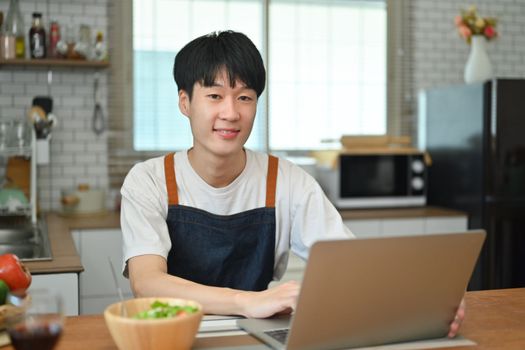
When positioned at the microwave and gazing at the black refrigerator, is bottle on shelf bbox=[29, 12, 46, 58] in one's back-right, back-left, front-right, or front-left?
back-right

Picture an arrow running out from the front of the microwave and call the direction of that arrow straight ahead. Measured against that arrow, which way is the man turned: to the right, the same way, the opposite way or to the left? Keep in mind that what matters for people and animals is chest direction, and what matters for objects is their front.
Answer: the same way

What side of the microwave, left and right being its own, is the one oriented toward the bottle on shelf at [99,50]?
right

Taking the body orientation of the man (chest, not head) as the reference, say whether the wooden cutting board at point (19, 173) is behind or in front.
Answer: behind

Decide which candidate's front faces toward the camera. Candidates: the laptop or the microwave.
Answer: the microwave

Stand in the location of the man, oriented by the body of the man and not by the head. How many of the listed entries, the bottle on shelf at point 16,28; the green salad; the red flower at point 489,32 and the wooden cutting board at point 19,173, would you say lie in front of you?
1

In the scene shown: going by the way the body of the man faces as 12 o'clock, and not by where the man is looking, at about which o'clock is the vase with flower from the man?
The vase with flower is roughly at 7 o'clock from the man.

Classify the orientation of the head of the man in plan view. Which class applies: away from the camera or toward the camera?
toward the camera

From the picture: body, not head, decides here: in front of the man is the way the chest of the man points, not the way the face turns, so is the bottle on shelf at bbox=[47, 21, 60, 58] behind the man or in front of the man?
behind

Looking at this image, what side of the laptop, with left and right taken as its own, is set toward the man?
front

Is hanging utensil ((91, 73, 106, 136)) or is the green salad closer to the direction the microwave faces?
the green salad

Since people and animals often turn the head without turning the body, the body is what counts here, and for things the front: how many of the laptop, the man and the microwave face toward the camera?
2

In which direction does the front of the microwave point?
toward the camera

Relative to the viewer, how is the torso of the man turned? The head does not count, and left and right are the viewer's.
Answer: facing the viewer

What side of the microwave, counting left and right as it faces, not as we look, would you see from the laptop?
front

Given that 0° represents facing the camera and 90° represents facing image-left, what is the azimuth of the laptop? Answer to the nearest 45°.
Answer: approximately 135°

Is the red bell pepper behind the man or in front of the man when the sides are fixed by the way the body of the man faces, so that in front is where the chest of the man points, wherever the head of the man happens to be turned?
in front
